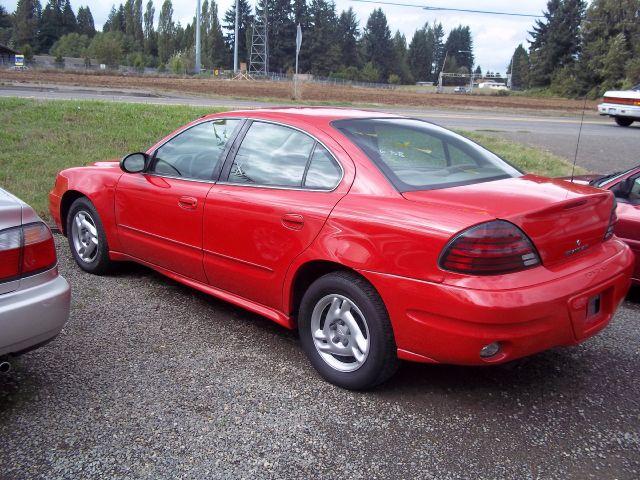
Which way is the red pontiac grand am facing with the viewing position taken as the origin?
facing away from the viewer and to the left of the viewer

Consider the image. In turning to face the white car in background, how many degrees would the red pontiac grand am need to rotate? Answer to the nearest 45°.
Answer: approximately 90° to its right

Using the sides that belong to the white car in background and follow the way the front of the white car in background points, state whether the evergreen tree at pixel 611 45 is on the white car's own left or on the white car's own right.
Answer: on the white car's own left

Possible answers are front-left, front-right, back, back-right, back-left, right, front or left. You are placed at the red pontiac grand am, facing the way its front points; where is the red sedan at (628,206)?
right

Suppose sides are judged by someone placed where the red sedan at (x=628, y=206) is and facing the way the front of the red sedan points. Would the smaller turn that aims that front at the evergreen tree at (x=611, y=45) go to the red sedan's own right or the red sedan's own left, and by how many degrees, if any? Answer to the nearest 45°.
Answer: approximately 45° to the red sedan's own right

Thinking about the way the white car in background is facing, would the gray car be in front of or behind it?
behind

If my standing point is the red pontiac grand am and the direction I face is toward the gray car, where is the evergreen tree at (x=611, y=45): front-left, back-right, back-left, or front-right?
back-right

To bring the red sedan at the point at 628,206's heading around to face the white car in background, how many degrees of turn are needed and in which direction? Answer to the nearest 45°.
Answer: approximately 45° to its right

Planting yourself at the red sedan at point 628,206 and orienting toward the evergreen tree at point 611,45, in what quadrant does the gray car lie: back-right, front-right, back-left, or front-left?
back-left

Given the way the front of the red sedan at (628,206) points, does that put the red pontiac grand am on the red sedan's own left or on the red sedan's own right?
on the red sedan's own left

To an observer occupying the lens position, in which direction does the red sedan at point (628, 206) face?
facing away from the viewer and to the left of the viewer

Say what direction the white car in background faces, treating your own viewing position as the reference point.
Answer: facing away from the viewer and to the right of the viewer

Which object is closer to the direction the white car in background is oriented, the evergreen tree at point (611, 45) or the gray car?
the evergreen tree

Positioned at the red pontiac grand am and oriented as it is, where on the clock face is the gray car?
The gray car is roughly at 10 o'clock from the red pontiac grand am.

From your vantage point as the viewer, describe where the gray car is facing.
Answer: facing away from the viewer and to the left of the viewer
